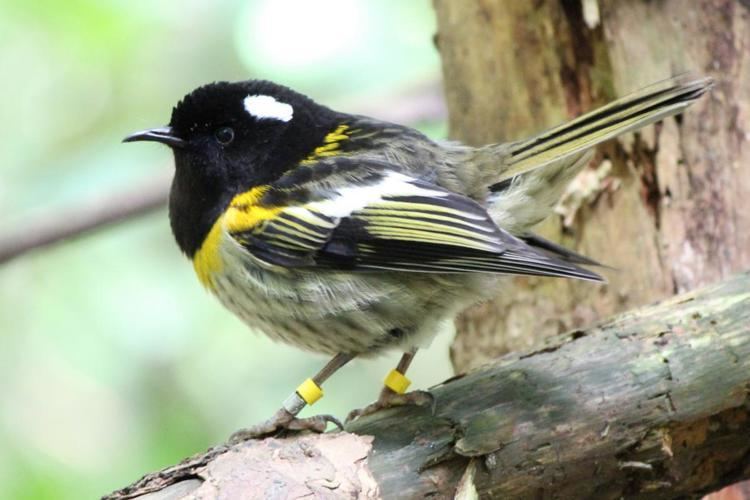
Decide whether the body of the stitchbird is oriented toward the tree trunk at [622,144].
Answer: no

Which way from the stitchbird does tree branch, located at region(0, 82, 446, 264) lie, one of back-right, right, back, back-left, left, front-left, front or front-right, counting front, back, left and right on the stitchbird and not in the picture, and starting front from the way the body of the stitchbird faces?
front-right

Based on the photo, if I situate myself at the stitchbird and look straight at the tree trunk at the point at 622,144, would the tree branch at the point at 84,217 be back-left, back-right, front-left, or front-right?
back-left

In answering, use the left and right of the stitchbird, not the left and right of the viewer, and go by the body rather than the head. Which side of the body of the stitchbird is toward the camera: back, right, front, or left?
left

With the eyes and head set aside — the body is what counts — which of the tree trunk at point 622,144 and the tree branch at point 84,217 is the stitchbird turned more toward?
the tree branch
